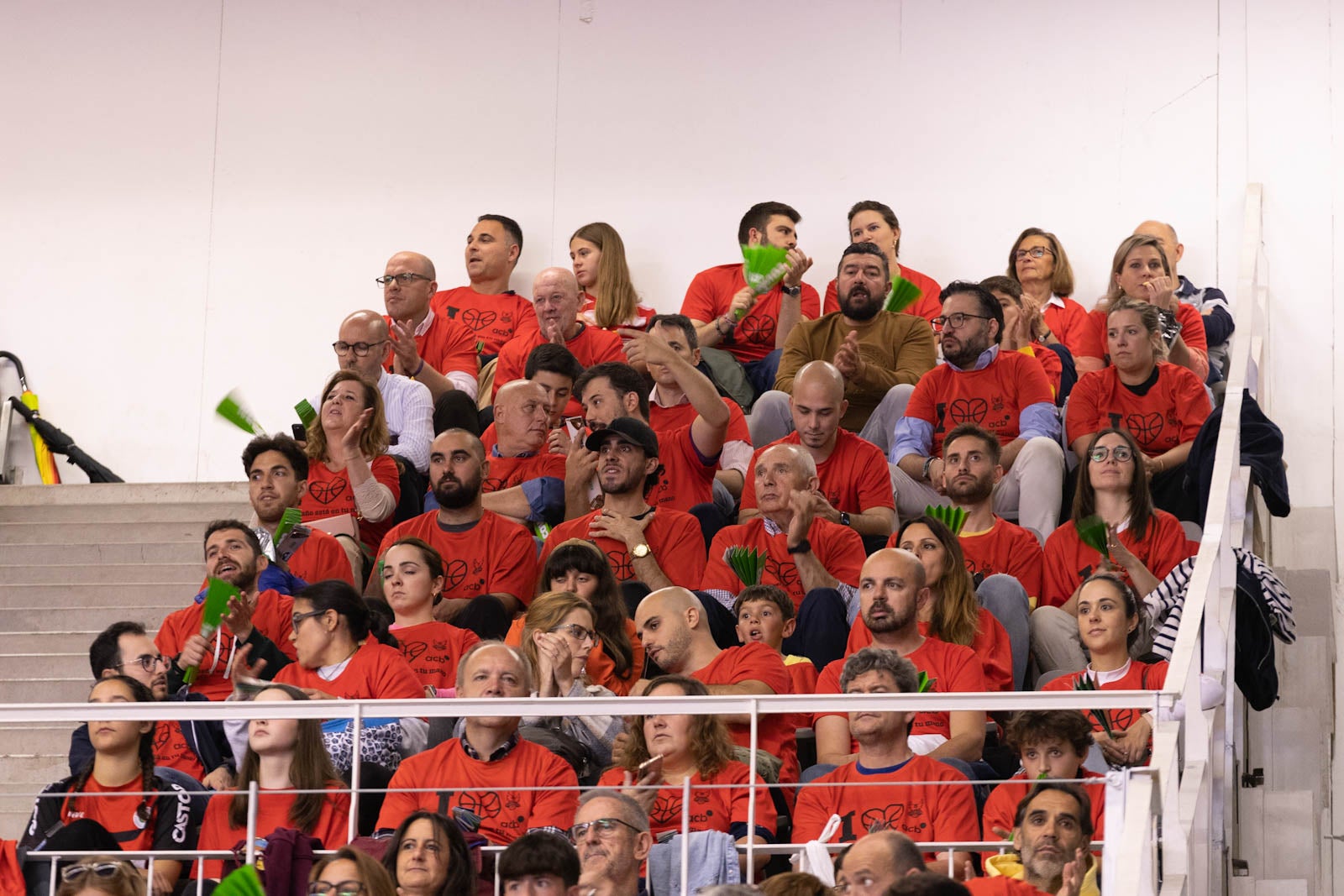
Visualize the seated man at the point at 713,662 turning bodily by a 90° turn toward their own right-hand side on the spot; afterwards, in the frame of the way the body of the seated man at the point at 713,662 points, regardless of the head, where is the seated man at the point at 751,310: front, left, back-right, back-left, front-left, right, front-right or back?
front-right

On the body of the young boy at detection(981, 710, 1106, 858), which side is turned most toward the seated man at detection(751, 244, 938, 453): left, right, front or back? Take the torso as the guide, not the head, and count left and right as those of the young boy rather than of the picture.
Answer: back

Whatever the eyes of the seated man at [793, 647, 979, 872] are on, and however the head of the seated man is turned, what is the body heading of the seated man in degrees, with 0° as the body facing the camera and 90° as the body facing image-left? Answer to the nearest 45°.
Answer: approximately 0°

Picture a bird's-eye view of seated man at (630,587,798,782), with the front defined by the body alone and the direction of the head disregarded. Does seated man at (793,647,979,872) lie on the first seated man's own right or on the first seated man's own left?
on the first seated man's own left

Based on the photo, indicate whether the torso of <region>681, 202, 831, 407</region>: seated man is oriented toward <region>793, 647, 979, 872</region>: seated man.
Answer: yes

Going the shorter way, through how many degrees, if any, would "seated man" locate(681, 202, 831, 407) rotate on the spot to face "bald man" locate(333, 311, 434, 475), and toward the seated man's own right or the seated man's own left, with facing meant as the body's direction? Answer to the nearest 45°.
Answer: approximately 45° to the seated man's own right

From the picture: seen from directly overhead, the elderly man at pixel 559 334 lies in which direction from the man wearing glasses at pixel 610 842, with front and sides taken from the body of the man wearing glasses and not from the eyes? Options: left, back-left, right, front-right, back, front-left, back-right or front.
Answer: back-right

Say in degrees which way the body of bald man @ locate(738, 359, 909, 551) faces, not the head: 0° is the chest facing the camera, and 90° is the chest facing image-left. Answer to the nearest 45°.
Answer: approximately 0°

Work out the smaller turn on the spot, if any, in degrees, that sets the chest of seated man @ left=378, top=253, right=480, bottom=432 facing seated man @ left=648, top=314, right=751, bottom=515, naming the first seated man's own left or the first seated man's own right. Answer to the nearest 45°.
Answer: approximately 90° to the first seated man's own left

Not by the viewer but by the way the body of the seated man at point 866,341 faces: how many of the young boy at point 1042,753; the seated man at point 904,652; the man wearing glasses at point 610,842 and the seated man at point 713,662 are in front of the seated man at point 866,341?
4

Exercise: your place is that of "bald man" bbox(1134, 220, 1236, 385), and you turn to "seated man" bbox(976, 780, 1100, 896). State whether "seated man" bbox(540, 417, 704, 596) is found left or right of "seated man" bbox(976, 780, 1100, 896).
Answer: right
